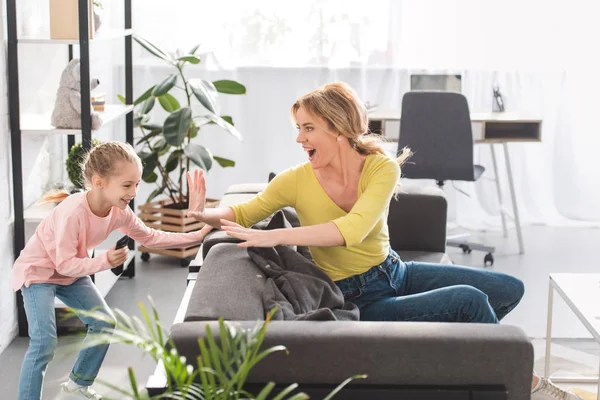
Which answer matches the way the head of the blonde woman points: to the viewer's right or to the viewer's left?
to the viewer's left

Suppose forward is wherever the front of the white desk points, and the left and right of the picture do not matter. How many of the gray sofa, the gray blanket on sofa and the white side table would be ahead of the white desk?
3

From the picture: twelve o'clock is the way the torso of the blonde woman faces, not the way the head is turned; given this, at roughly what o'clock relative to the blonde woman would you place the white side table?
The white side table is roughly at 7 o'clock from the blonde woman.

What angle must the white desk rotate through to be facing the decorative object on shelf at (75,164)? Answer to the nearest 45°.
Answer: approximately 45° to its right

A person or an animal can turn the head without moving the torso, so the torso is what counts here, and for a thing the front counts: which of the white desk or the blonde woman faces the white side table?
the white desk

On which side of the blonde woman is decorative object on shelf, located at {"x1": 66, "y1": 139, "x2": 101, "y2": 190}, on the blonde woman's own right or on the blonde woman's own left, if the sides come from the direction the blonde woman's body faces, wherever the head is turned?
on the blonde woman's own right

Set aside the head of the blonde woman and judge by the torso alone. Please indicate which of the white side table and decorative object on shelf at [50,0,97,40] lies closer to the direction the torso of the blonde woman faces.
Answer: the decorative object on shelf

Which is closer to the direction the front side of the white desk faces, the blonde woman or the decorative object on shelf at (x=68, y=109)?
the blonde woman

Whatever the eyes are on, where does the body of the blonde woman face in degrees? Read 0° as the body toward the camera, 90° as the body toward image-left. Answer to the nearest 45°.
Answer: approximately 45°
